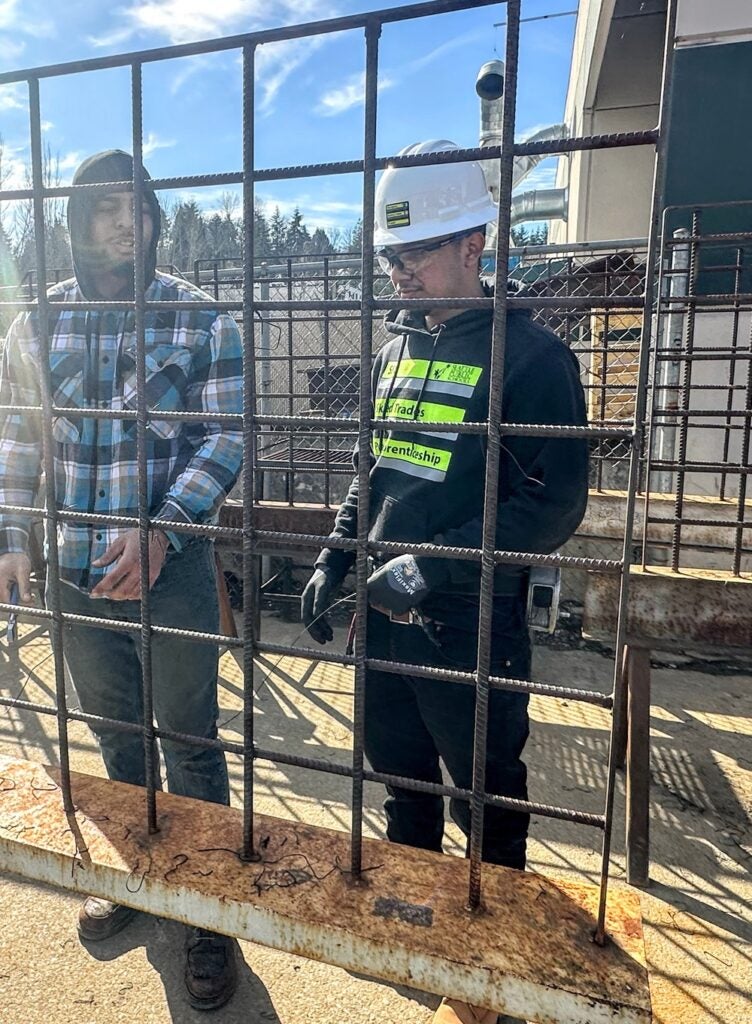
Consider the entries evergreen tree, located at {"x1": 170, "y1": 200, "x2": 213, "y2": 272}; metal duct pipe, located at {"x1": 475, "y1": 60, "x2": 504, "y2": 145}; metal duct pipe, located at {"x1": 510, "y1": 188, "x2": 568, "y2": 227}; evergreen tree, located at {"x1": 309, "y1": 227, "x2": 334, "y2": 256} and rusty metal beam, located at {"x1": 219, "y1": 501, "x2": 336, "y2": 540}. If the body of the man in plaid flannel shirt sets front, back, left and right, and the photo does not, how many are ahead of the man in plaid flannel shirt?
0

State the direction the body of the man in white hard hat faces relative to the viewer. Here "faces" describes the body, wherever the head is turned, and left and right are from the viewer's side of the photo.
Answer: facing the viewer and to the left of the viewer

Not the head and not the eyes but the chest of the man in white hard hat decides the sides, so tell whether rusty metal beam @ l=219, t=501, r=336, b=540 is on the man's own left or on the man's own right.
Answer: on the man's own right

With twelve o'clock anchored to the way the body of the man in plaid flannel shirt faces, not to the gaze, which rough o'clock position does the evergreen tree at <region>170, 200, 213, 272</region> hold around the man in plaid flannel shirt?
The evergreen tree is roughly at 6 o'clock from the man in plaid flannel shirt.

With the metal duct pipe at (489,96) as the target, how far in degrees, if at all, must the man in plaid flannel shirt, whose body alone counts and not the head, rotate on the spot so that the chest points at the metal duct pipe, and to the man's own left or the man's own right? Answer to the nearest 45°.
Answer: approximately 135° to the man's own left

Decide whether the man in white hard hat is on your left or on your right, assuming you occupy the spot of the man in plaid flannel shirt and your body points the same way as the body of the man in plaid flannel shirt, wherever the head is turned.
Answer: on your left

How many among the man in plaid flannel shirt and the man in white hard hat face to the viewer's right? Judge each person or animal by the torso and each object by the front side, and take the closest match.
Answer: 0

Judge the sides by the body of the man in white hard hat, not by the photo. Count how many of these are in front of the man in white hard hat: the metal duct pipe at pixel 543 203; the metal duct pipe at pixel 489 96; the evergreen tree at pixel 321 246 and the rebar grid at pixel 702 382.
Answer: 0

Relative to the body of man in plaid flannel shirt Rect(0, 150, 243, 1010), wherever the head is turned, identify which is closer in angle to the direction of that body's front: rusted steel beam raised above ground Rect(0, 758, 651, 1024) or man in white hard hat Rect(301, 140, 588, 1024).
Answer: the rusted steel beam raised above ground

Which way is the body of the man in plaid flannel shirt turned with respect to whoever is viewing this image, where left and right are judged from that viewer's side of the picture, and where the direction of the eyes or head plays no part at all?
facing the viewer

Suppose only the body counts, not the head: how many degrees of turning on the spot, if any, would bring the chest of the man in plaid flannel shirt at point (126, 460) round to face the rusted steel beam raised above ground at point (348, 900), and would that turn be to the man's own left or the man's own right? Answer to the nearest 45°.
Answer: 0° — they already face it

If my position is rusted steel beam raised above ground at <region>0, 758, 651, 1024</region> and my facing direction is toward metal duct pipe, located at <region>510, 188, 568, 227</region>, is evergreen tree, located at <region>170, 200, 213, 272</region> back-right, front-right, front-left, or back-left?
front-left

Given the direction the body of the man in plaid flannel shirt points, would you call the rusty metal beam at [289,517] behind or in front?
behind

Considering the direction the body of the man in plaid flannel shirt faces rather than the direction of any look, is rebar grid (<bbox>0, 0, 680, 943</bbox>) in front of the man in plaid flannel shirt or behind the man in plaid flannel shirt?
in front
